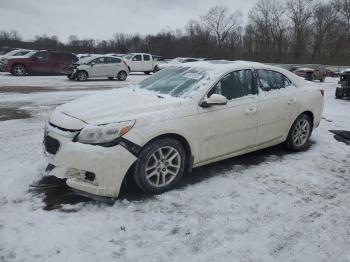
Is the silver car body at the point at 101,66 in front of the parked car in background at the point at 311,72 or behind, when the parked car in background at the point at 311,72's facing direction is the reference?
in front

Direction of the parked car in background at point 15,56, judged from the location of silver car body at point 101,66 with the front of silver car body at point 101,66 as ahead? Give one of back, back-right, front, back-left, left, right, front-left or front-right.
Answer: front-right

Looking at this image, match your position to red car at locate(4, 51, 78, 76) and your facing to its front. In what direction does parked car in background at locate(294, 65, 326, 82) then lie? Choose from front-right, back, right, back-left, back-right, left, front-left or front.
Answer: back

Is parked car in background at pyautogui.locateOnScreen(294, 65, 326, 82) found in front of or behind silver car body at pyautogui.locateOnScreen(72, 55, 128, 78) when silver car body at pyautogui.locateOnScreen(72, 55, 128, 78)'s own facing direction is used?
behind

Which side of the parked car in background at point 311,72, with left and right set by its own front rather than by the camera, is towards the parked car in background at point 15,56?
front

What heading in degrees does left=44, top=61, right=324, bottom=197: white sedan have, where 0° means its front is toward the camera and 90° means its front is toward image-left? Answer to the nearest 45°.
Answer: approximately 45°

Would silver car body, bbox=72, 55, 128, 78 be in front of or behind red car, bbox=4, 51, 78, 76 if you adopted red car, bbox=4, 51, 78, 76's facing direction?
behind

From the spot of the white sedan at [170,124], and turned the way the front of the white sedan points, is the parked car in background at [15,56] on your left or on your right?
on your right

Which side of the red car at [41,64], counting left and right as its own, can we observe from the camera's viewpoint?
left

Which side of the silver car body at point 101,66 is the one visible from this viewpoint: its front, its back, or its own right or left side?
left

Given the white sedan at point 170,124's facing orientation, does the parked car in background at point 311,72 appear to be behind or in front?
behind

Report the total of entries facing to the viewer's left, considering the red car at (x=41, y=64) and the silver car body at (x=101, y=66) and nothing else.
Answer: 2
